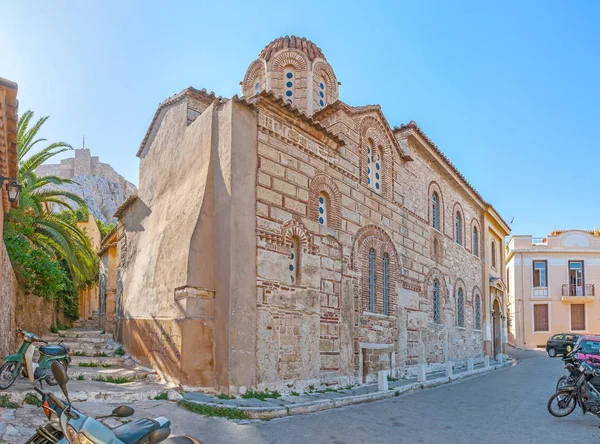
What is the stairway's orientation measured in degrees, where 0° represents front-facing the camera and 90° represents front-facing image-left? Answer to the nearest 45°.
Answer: approximately 0°

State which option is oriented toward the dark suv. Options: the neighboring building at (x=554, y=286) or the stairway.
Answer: the neighboring building

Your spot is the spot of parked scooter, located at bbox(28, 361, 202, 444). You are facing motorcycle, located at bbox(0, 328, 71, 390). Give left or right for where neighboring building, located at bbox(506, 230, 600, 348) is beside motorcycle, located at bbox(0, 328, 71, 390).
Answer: right

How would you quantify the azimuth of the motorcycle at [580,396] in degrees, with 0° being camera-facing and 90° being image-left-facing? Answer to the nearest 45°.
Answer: approximately 90°

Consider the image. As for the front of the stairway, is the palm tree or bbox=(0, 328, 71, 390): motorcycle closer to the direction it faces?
the motorcycle

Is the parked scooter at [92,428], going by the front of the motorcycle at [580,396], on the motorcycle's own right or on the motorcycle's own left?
on the motorcycle's own left
